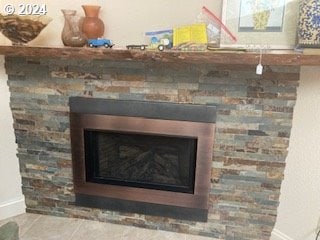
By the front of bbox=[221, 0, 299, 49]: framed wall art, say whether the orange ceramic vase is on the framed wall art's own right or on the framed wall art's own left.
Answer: on the framed wall art's own right

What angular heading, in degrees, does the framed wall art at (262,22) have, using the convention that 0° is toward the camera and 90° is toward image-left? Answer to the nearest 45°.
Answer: approximately 0°

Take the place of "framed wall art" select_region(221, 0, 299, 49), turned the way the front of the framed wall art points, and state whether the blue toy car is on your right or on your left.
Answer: on your right
